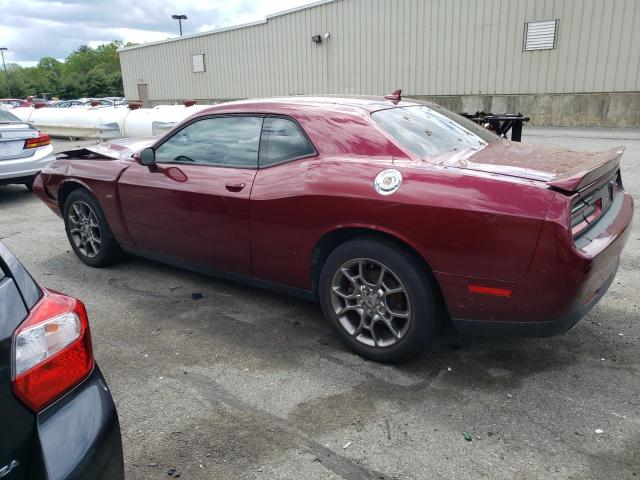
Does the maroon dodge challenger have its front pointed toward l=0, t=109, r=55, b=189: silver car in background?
yes

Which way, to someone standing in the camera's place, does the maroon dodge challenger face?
facing away from the viewer and to the left of the viewer

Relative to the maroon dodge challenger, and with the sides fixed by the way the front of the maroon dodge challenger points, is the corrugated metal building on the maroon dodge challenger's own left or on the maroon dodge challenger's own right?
on the maroon dodge challenger's own right
